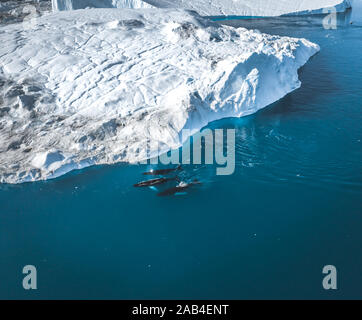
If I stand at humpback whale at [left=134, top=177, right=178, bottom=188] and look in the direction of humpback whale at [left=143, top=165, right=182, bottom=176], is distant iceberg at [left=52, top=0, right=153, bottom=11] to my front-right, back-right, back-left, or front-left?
front-left

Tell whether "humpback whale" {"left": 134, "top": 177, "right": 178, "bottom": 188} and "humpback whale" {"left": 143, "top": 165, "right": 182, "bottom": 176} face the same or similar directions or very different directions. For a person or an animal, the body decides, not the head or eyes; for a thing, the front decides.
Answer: same or similar directions

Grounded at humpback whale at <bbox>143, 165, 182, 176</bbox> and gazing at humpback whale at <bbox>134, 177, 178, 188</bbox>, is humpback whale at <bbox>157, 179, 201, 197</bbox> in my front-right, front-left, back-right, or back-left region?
front-left
